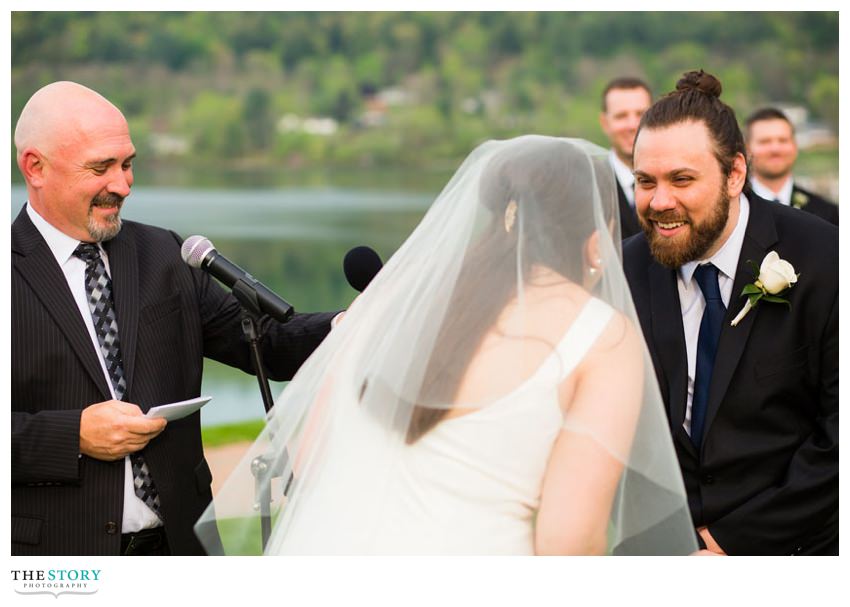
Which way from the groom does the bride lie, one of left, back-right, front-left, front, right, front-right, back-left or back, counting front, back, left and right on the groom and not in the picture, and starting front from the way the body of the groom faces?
front

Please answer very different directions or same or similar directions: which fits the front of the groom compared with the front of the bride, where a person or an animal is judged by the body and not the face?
very different directions

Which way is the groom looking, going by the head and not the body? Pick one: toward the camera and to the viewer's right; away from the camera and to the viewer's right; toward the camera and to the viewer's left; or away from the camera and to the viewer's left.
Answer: toward the camera and to the viewer's left

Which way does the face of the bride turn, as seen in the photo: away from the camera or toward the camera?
away from the camera

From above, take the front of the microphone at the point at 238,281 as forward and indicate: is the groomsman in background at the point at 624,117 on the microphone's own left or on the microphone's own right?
on the microphone's own right

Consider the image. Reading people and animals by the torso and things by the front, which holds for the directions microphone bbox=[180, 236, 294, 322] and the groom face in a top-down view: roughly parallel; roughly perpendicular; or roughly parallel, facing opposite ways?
roughly parallel

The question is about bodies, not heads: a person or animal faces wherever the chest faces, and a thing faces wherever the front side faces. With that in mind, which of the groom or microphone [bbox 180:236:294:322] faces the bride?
the groom

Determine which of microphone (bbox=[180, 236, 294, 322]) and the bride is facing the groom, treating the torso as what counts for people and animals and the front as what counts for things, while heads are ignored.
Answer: the bride

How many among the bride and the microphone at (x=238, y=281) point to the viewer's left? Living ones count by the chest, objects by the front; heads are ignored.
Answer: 1

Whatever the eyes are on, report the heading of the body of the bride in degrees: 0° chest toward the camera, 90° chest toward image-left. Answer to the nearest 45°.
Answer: approximately 225°

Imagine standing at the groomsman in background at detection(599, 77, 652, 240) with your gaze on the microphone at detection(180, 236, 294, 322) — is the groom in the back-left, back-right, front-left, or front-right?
front-left

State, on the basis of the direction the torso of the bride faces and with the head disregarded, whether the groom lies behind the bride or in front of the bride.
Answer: in front

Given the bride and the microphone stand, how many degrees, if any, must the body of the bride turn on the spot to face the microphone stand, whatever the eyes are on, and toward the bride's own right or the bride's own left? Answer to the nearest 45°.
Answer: approximately 90° to the bride's own left

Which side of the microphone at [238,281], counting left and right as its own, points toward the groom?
back

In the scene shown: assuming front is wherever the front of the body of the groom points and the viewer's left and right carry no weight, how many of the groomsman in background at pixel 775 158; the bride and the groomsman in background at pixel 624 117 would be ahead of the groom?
1

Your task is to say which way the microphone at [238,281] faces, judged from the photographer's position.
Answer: facing to the left of the viewer

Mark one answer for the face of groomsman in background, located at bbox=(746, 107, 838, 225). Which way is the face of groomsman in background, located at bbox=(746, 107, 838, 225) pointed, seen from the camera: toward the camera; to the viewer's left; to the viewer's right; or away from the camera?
toward the camera

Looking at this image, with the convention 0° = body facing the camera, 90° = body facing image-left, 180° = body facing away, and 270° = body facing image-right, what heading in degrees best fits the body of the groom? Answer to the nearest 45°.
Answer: approximately 45°
